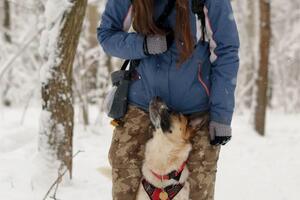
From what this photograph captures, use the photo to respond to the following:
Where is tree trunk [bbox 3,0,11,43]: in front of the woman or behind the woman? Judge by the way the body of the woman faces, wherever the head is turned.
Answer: behind

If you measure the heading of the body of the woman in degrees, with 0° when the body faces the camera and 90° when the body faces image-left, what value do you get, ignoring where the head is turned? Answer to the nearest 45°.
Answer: approximately 0°
